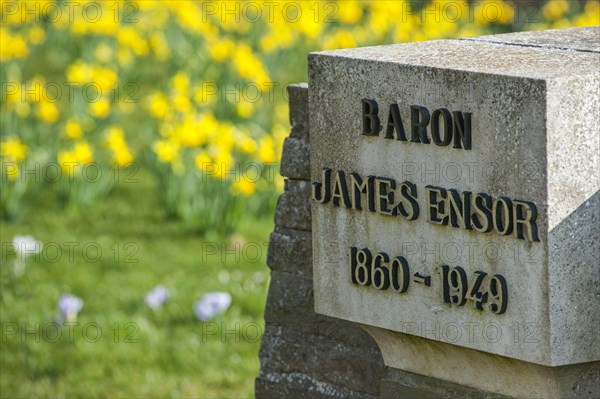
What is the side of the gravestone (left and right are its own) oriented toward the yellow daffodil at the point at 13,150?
right

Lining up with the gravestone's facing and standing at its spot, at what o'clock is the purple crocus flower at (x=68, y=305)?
The purple crocus flower is roughly at 3 o'clock from the gravestone.

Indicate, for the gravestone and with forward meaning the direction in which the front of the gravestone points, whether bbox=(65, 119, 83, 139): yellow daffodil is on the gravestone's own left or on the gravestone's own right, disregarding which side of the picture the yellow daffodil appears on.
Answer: on the gravestone's own right

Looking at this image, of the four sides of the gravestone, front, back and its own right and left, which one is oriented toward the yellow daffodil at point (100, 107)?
right

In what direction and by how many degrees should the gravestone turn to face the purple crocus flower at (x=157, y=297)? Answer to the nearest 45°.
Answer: approximately 90° to its right

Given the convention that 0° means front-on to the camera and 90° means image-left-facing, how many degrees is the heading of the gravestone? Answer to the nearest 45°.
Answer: approximately 45°

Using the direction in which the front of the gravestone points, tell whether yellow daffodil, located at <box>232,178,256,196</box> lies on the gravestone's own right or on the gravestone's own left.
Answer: on the gravestone's own right
